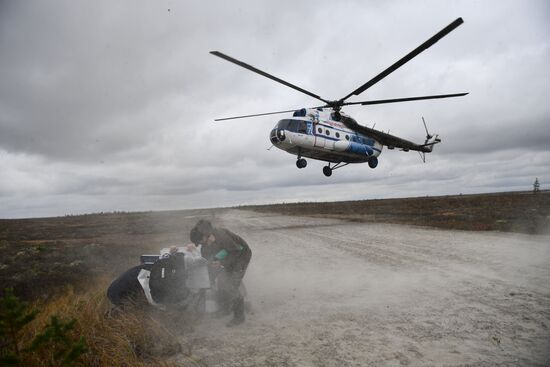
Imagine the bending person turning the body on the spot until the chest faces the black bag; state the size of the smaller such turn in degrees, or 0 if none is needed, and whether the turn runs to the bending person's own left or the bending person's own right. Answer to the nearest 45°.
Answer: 0° — they already face it

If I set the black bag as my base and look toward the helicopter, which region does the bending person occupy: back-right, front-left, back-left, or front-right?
back-right

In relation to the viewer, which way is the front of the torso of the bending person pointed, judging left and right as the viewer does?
facing to the left of the viewer

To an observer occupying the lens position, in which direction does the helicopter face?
facing the viewer and to the left of the viewer

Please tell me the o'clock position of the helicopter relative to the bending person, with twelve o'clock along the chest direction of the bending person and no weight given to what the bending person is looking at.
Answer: The helicopter is roughly at 4 o'clock from the bending person.

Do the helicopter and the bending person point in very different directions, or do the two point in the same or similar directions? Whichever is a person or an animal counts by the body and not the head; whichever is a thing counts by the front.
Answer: same or similar directions

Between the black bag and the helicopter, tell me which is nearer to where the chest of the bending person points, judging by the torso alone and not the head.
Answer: the black bag

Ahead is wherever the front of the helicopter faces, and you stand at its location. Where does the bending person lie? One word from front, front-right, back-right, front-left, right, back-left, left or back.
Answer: front-left

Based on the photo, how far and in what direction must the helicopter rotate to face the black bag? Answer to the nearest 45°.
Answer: approximately 45° to its left
